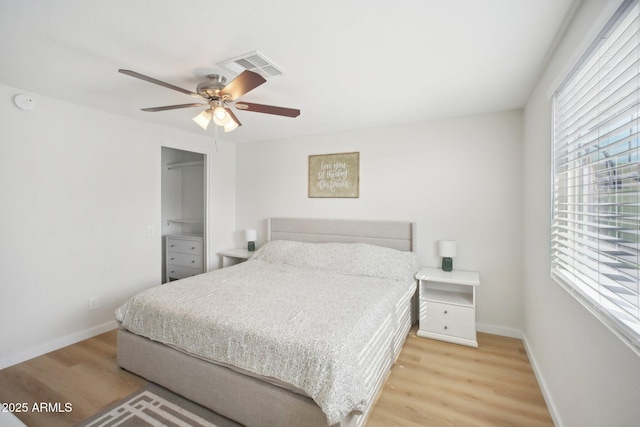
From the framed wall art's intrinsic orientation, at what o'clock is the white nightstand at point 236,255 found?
The white nightstand is roughly at 2 o'clock from the framed wall art.

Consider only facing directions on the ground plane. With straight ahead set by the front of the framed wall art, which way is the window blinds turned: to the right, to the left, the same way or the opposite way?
to the right

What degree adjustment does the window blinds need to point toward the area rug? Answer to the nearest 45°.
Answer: approximately 45° to its left

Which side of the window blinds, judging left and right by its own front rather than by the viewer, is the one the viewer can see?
left

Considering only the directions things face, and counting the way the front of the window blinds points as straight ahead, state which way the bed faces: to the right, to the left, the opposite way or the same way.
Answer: to the left

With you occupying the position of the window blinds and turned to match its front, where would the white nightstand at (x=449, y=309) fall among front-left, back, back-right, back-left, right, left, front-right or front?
front-right

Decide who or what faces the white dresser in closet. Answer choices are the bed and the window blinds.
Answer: the window blinds

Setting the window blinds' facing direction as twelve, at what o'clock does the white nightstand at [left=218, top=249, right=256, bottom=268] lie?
The white nightstand is roughly at 12 o'clock from the window blinds.

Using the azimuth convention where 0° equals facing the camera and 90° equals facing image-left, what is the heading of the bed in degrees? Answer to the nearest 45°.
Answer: approximately 45°

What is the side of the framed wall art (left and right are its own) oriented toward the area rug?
front

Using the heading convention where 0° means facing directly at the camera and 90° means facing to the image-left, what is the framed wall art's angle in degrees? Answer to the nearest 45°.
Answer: approximately 45°

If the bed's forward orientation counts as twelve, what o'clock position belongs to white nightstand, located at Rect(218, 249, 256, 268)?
The white nightstand is roughly at 4 o'clock from the bed.
